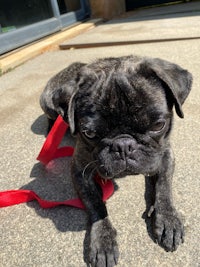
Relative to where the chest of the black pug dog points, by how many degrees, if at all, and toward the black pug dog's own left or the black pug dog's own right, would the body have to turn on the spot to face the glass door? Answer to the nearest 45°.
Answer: approximately 180°

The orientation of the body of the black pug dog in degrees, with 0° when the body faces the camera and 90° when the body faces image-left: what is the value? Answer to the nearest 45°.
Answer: approximately 0°

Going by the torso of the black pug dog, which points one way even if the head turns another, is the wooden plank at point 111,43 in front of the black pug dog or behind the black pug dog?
behind
